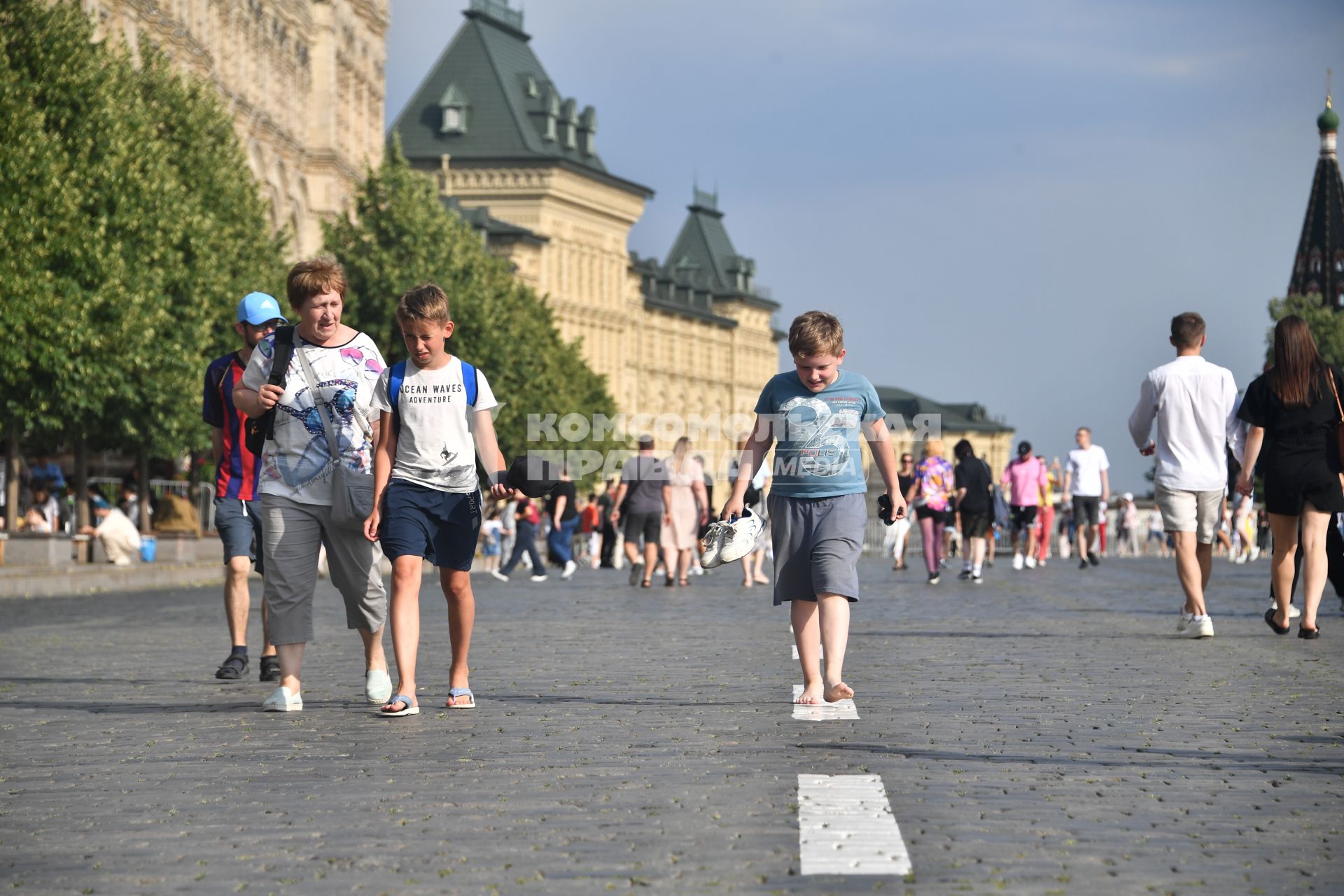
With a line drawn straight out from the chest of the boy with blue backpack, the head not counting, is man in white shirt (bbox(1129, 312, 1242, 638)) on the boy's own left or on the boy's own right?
on the boy's own left

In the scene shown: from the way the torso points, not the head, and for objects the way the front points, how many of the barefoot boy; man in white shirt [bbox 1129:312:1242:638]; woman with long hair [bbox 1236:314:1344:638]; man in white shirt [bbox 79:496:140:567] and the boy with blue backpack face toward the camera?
2

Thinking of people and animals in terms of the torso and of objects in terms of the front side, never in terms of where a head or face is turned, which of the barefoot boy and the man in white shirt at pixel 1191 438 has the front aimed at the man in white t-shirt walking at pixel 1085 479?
the man in white shirt

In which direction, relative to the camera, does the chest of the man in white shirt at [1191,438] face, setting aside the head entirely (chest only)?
away from the camera

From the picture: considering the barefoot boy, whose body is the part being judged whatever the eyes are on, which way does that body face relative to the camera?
toward the camera

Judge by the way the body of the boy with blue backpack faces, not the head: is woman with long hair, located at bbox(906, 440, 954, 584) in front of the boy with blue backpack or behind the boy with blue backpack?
behind

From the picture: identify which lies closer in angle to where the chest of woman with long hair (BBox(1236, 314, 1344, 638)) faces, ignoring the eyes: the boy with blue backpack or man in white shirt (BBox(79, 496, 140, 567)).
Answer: the man in white shirt

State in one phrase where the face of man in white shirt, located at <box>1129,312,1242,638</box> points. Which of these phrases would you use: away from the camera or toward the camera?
away from the camera

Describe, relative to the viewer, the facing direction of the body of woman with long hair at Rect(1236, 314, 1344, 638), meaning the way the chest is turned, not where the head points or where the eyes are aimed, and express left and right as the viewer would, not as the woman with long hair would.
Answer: facing away from the viewer

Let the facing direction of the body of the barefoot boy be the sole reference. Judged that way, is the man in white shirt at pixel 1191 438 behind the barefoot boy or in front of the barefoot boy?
behind

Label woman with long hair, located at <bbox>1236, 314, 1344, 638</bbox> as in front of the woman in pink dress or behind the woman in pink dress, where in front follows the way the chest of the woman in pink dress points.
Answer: behind

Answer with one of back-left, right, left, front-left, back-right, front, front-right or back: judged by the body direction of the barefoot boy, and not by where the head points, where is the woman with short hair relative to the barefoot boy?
right

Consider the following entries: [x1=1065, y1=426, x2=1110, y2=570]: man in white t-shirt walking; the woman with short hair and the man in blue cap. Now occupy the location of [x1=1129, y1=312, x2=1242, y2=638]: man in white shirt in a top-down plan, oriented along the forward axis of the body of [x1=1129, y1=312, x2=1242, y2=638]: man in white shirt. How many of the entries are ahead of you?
1
